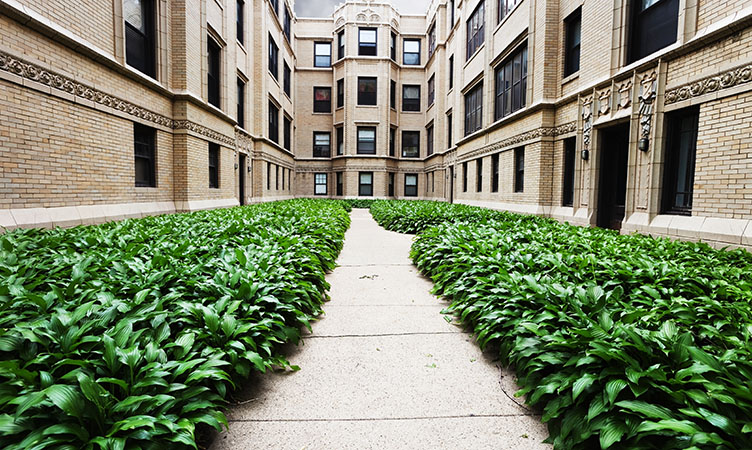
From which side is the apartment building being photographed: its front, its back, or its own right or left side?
front
